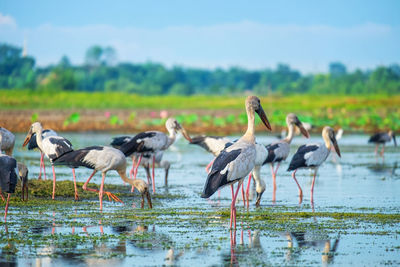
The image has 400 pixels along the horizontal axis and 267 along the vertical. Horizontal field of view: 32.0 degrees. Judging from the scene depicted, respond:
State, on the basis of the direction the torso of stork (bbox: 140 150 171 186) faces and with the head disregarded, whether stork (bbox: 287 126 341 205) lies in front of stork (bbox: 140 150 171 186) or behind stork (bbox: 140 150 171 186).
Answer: in front

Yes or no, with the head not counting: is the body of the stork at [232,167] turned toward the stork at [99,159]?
no

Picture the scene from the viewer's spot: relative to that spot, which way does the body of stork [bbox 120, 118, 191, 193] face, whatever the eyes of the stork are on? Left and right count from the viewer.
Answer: facing to the right of the viewer

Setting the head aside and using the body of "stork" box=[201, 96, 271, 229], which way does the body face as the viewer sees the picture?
to the viewer's right

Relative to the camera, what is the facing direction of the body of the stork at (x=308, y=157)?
to the viewer's right

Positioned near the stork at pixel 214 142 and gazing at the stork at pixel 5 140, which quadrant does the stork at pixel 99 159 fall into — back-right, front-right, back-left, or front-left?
front-left

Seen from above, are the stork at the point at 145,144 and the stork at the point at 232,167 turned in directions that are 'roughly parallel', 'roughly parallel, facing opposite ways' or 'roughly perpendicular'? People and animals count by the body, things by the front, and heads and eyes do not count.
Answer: roughly parallel

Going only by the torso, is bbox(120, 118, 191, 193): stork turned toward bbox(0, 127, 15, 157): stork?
no

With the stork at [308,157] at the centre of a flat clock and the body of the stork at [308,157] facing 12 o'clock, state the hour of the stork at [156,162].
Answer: the stork at [156,162] is roughly at 7 o'clock from the stork at [308,157].

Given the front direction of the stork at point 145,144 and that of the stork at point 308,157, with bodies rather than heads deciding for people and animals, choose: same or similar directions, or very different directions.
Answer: same or similar directions

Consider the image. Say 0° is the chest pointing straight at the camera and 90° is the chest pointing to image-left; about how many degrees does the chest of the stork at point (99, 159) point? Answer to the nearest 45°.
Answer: approximately 270°

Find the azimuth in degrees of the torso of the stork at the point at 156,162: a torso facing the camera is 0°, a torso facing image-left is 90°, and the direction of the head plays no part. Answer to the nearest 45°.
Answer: approximately 270°

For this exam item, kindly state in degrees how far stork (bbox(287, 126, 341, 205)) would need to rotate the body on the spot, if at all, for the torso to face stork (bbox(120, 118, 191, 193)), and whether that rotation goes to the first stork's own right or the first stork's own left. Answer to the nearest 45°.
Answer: approximately 180°
